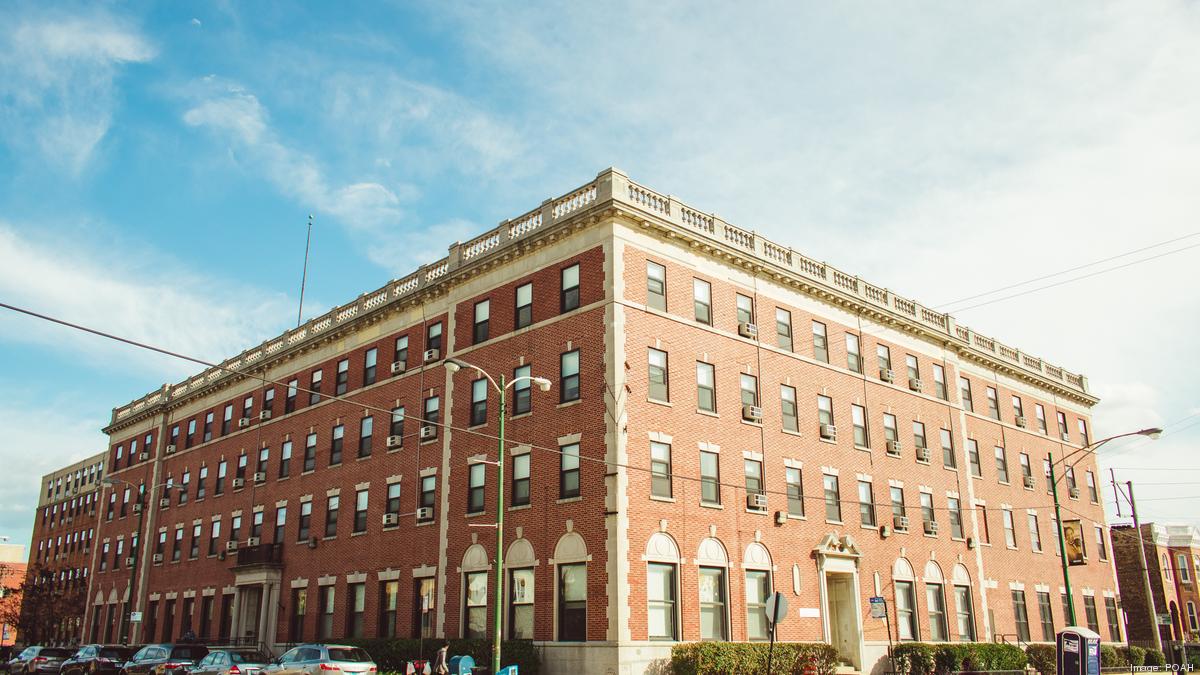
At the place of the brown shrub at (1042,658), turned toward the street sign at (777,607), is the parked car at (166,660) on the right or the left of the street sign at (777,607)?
right

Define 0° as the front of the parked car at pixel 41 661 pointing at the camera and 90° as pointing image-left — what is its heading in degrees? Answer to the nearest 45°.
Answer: approximately 135°

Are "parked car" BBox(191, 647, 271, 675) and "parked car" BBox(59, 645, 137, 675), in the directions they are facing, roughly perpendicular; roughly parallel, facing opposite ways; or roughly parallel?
roughly parallel

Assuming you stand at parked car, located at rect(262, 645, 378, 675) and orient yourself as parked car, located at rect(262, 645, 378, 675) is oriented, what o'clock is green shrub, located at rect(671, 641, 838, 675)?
The green shrub is roughly at 5 o'clock from the parked car.

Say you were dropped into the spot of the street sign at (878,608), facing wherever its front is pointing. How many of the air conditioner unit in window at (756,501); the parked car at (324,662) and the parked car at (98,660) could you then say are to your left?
0

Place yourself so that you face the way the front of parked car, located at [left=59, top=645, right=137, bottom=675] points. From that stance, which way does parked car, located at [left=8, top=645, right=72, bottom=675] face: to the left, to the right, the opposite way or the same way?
the same way

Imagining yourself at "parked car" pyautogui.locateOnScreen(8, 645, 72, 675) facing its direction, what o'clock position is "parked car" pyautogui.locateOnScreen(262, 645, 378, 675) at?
"parked car" pyautogui.locateOnScreen(262, 645, 378, 675) is roughly at 7 o'clock from "parked car" pyautogui.locateOnScreen(8, 645, 72, 675).

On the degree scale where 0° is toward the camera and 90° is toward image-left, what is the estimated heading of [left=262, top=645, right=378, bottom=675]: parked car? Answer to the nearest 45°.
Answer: approximately 135°

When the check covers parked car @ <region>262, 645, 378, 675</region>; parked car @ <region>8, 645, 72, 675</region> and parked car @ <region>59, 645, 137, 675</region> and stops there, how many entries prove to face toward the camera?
0

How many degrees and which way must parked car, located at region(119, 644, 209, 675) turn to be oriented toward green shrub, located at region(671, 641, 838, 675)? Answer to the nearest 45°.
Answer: approximately 180°

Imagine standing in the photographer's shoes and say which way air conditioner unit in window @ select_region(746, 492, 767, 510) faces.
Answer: facing the viewer and to the right of the viewer

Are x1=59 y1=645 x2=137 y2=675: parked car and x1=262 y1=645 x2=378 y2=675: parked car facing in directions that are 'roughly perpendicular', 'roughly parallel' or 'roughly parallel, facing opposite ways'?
roughly parallel

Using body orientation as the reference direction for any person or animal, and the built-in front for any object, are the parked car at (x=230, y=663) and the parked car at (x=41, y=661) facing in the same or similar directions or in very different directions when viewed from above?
same or similar directions

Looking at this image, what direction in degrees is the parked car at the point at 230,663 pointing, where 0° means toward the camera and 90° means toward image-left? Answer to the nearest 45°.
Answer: approximately 135°

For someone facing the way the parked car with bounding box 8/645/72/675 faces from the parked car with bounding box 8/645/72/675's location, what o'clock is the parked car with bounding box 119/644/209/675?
the parked car with bounding box 119/644/209/675 is roughly at 7 o'clock from the parked car with bounding box 8/645/72/675.

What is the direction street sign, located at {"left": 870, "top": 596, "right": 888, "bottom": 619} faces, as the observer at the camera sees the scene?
facing the viewer

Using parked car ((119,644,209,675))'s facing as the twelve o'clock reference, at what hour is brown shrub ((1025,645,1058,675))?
The brown shrub is roughly at 5 o'clock from the parked car.
